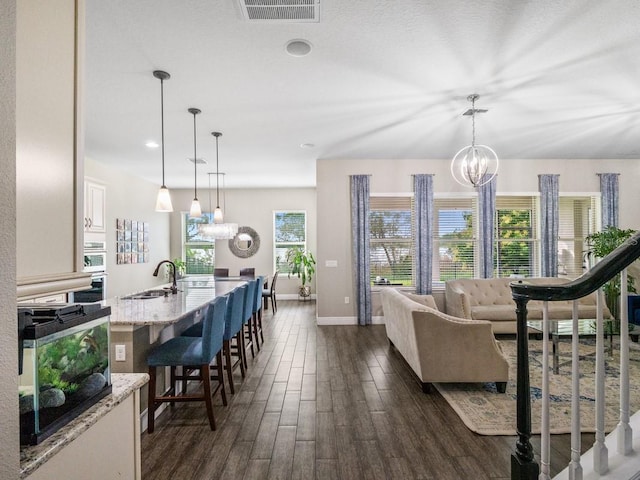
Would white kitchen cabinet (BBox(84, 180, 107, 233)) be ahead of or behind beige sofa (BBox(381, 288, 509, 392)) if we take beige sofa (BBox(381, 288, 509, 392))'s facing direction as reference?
behind

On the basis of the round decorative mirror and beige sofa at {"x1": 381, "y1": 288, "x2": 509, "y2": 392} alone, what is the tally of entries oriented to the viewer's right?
1

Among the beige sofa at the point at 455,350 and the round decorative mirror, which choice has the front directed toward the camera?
the round decorative mirror

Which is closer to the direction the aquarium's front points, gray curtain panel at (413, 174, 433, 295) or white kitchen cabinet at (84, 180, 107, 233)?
the gray curtain panel

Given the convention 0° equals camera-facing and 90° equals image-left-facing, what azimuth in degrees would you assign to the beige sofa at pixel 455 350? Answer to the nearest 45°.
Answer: approximately 270°

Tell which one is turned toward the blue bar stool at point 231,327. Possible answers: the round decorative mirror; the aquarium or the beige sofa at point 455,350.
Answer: the round decorative mirror

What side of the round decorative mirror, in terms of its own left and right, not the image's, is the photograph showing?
front

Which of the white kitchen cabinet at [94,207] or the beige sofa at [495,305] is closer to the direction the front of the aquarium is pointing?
the beige sofa

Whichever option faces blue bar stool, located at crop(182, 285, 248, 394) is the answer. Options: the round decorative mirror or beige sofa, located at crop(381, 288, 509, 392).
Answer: the round decorative mirror

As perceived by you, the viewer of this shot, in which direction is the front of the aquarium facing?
facing the viewer and to the right of the viewer

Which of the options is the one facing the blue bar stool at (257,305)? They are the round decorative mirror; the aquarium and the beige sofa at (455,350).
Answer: the round decorative mirror

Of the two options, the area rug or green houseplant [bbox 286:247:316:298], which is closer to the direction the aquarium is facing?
the area rug

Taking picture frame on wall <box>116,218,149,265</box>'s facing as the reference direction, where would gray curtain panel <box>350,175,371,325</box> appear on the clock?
The gray curtain panel is roughly at 12 o'clock from the picture frame on wall.

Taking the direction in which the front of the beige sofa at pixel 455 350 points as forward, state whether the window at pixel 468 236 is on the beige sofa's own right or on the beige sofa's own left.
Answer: on the beige sofa's own left
